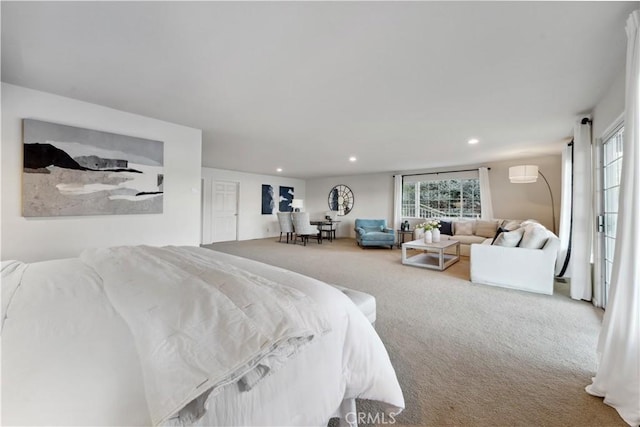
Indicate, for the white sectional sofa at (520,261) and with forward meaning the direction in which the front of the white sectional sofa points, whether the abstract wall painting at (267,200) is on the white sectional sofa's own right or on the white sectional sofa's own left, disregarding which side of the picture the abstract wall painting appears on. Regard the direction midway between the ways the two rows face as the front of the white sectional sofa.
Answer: on the white sectional sofa's own right

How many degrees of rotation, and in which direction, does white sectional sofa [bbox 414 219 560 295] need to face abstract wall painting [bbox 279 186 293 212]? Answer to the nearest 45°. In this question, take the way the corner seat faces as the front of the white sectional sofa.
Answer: approximately 45° to its right

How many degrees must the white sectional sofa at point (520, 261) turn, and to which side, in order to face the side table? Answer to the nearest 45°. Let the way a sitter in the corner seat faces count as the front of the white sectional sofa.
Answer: approximately 90° to its right

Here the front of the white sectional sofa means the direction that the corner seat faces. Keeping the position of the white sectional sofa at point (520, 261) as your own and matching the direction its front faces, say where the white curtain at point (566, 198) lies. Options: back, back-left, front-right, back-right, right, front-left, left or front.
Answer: back

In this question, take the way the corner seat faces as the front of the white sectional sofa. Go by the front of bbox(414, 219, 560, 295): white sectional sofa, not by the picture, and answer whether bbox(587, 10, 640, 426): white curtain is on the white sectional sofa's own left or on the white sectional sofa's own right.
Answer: on the white sectional sofa's own left

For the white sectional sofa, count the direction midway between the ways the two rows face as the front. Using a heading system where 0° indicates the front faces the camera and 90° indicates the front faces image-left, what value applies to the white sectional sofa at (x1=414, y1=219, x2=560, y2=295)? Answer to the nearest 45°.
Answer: approximately 45°

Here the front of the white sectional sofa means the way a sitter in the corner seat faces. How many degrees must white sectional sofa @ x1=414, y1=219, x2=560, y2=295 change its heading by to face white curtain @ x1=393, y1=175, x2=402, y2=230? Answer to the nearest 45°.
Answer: approximately 90° to its right

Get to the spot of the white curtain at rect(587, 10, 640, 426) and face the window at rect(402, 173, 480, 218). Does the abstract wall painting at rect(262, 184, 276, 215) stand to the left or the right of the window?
left

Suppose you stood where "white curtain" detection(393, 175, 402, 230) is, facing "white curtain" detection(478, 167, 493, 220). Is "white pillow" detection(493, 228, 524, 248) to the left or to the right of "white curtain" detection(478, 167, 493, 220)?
right
